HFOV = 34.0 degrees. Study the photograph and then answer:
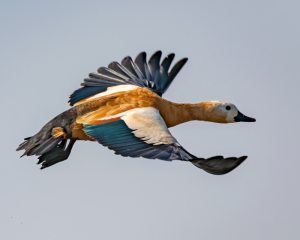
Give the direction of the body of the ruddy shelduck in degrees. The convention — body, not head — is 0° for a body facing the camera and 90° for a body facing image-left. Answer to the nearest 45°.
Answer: approximately 270°
